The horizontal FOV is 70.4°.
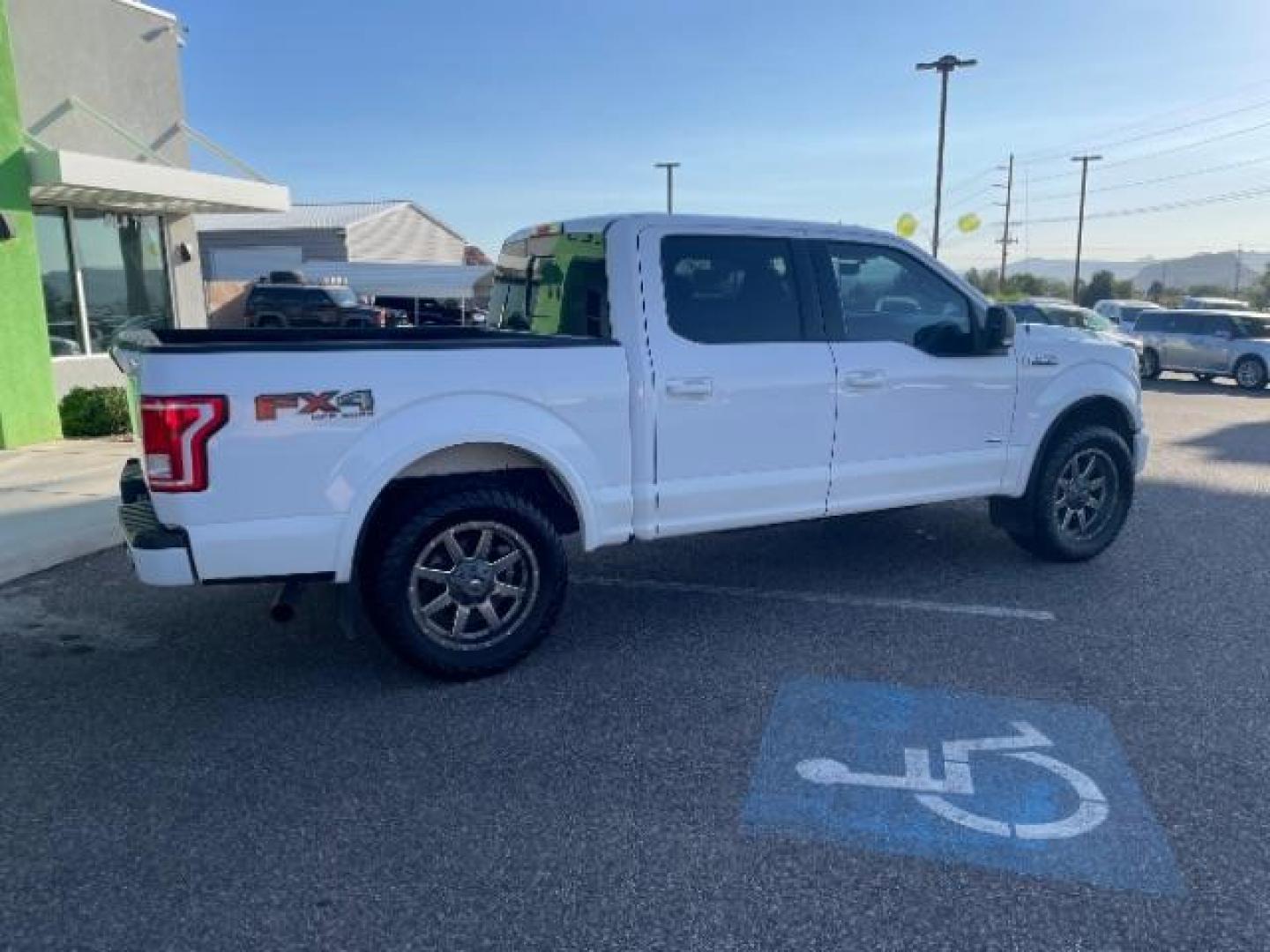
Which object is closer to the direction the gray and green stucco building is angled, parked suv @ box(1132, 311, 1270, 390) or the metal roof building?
the parked suv

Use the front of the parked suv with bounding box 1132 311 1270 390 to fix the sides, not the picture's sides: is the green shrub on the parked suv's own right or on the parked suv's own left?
on the parked suv's own right

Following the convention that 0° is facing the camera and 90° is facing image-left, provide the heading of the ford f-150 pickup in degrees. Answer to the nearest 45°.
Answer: approximately 225°

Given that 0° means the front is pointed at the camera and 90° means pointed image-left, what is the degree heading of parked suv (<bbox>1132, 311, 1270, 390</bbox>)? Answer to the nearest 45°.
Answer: approximately 315°

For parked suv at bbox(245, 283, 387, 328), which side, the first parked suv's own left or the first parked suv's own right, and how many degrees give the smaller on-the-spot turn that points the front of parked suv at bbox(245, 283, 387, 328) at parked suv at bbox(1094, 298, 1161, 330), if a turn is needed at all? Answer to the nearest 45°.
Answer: approximately 45° to the first parked suv's own left

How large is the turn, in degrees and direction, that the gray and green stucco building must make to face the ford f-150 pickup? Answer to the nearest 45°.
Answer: approximately 45° to its right

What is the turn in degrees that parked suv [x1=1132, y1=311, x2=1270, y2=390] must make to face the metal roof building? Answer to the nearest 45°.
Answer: approximately 135° to its right

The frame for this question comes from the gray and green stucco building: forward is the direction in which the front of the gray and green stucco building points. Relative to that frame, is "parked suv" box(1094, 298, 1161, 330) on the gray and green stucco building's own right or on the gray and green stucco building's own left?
on the gray and green stucco building's own left

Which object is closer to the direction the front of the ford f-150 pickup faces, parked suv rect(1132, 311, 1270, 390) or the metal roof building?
the parked suv

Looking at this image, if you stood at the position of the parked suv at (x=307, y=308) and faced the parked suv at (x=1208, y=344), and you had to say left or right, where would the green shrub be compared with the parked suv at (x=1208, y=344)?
right
